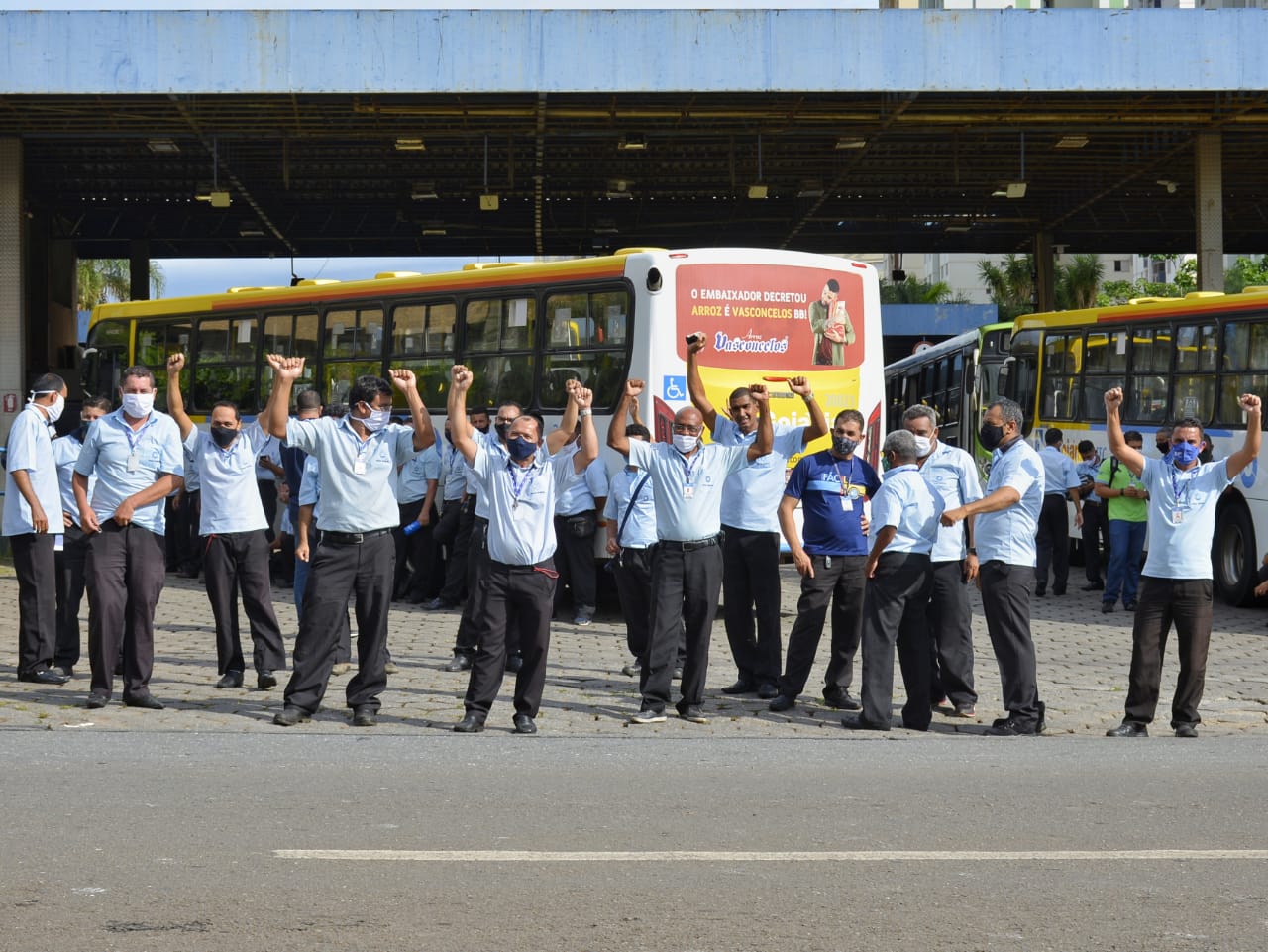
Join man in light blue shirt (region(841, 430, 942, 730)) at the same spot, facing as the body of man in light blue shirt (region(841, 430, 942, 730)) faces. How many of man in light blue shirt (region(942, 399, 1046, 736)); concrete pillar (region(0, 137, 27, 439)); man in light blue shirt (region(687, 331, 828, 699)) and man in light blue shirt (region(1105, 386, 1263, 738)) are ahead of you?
2

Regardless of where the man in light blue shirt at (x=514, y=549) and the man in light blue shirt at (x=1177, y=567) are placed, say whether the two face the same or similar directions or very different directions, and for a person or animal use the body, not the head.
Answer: same or similar directions

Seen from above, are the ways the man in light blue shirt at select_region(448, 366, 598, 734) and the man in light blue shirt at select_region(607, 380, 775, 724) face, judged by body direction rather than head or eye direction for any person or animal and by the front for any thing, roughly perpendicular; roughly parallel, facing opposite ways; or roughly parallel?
roughly parallel

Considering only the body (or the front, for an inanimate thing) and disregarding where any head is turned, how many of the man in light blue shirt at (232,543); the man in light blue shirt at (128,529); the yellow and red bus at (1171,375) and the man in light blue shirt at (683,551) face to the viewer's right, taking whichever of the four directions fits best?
0

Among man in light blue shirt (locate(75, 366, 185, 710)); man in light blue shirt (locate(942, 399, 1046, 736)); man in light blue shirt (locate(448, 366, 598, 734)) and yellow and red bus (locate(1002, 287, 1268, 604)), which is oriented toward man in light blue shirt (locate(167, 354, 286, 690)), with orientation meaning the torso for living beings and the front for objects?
man in light blue shirt (locate(942, 399, 1046, 736))

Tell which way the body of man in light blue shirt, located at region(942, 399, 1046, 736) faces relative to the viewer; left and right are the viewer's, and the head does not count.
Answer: facing to the left of the viewer

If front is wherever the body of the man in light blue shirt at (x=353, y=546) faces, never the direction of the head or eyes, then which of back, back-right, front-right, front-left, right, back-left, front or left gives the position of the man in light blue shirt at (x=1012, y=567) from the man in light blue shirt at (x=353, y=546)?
left

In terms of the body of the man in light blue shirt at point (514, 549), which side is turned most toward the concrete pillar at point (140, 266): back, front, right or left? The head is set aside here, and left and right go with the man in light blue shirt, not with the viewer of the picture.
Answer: back

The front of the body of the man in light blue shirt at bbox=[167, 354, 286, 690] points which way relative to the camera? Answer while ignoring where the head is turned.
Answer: toward the camera

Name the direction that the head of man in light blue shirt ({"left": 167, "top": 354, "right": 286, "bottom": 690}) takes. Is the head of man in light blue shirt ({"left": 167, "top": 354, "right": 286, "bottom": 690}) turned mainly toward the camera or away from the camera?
toward the camera

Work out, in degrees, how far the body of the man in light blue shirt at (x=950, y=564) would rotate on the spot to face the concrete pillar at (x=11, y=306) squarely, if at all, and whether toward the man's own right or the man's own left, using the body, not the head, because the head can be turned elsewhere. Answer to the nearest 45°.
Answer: approximately 90° to the man's own right

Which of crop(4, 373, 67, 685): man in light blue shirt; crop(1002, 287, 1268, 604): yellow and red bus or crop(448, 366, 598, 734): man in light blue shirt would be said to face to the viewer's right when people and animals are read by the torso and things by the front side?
crop(4, 373, 67, 685): man in light blue shirt
